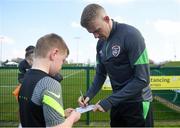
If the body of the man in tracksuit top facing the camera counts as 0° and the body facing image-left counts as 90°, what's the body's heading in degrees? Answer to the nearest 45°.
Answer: approximately 45°
